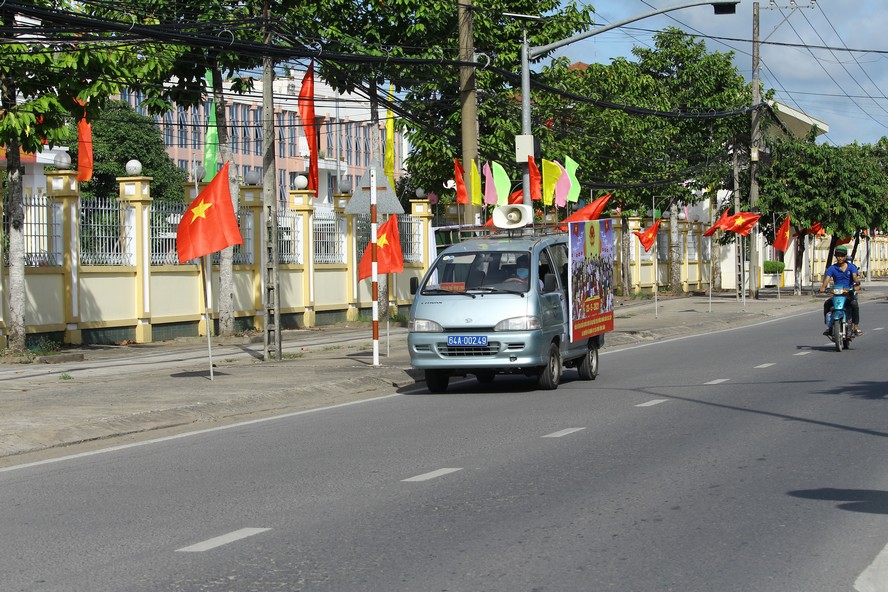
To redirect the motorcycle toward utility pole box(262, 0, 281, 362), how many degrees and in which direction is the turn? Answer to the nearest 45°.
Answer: approximately 45° to its right

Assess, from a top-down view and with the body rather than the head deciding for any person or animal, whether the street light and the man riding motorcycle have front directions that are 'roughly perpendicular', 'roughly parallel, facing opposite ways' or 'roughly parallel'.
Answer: roughly perpendicular

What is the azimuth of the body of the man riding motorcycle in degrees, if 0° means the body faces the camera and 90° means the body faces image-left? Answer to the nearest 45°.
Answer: approximately 0°

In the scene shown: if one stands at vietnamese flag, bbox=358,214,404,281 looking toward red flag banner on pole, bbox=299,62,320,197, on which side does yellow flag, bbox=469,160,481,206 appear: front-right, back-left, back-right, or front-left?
back-right

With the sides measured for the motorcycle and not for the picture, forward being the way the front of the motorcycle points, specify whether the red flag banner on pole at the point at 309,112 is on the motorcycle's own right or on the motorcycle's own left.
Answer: on the motorcycle's own right

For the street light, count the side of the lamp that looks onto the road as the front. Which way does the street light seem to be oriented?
to the viewer's right
